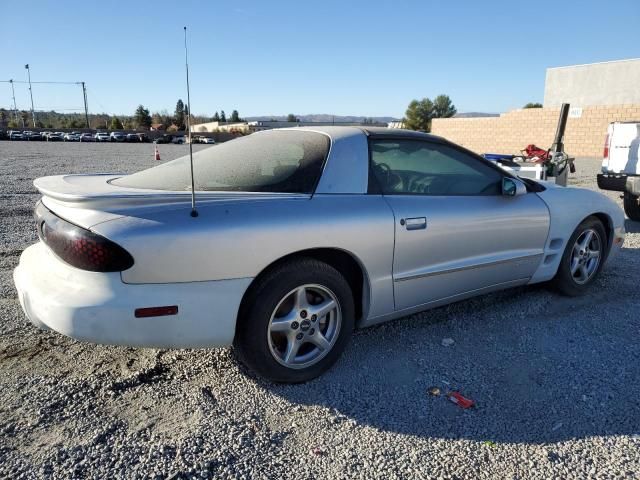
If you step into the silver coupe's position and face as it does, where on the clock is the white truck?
The white truck is roughly at 12 o'clock from the silver coupe.

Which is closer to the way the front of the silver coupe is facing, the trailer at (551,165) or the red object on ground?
the trailer

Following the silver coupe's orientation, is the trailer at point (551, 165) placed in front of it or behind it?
in front

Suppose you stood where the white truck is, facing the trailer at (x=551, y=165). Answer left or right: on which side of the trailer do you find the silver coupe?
left

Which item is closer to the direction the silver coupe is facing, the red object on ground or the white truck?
the white truck

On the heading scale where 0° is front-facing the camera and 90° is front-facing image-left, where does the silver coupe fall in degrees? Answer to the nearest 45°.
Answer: approximately 225°
